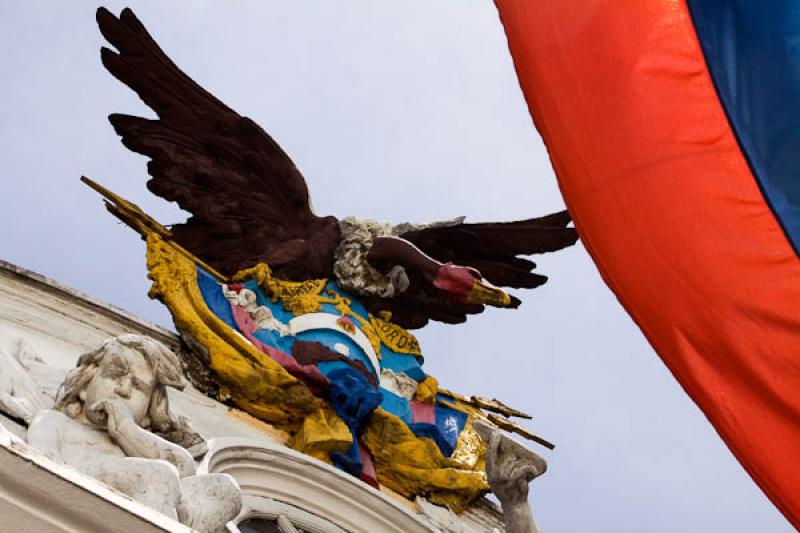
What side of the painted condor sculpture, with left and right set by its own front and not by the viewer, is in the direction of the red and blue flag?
front

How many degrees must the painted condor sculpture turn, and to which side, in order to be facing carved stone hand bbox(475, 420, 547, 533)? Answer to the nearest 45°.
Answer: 0° — it already faces it

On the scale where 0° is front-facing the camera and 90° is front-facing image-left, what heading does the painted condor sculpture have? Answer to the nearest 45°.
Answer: approximately 315°
